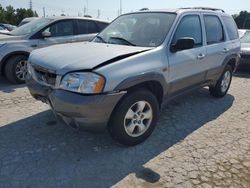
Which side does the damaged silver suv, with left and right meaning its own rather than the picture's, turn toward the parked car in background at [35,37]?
right

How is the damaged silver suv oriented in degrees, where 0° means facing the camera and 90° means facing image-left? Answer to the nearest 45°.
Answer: approximately 45°
